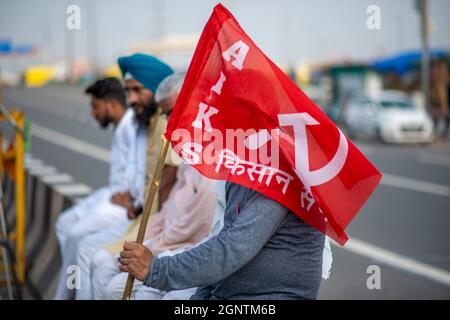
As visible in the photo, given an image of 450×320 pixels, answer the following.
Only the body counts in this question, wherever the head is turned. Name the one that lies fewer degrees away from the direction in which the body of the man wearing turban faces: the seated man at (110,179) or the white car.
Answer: the seated man

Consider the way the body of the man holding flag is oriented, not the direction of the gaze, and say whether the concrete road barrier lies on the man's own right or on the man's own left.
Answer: on the man's own right

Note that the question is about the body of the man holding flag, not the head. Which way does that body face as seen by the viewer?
to the viewer's left

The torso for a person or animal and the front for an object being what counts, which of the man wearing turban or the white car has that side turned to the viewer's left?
the man wearing turban

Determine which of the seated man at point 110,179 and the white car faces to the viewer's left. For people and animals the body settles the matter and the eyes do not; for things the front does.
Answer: the seated man

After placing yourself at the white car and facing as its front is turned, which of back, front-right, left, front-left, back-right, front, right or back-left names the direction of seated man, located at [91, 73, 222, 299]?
front-right

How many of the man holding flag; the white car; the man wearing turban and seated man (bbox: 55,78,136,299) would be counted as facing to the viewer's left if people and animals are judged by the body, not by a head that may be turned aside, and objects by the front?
3

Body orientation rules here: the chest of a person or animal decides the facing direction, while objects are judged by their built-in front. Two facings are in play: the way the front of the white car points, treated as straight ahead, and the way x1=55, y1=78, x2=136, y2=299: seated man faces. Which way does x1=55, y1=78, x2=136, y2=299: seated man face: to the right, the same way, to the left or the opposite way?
to the right

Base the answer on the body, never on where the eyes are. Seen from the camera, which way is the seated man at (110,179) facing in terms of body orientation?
to the viewer's left

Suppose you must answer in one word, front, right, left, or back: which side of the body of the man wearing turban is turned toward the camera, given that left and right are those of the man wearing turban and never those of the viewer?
left
